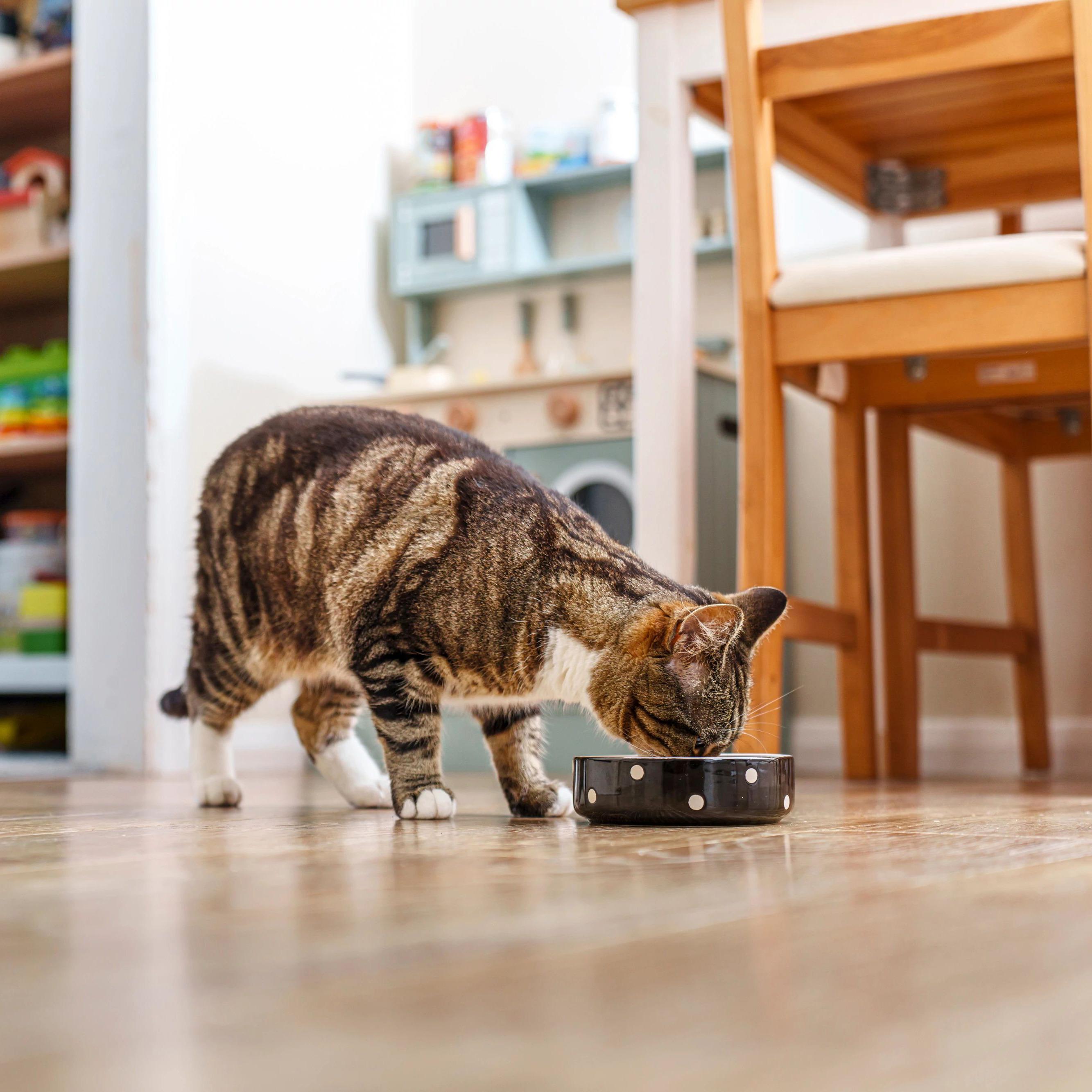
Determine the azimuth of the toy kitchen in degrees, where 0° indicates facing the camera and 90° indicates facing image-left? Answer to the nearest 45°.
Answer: approximately 45°

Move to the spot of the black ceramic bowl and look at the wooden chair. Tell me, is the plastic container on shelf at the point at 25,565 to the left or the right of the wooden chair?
left

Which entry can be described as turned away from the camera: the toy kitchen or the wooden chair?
the wooden chair

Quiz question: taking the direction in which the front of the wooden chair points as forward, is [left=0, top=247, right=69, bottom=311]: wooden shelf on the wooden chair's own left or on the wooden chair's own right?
on the wooden chair's own left

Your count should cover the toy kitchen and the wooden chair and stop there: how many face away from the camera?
1

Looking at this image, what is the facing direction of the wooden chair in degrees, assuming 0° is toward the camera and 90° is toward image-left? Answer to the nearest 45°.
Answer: approximately 180°
